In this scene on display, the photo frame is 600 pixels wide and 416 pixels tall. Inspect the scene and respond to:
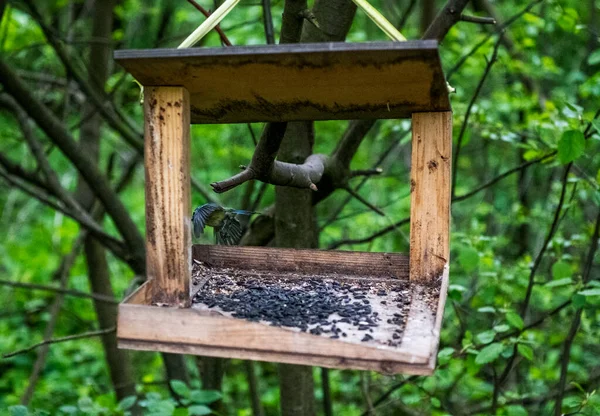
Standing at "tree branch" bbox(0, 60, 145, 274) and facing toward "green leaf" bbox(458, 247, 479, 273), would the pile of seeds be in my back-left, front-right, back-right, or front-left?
front-right
